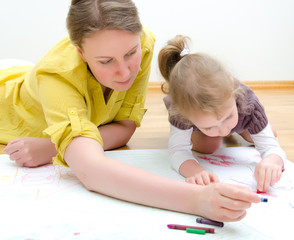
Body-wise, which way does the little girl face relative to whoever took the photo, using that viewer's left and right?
facing the viewer
